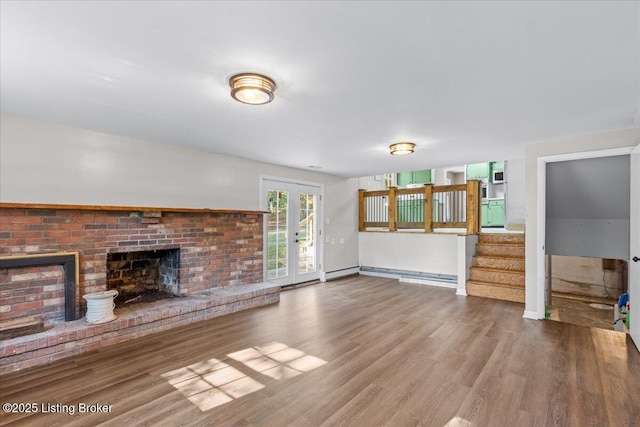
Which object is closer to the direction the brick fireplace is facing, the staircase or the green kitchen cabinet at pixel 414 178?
the staircase

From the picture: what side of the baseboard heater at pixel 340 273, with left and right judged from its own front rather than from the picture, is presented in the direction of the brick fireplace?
right

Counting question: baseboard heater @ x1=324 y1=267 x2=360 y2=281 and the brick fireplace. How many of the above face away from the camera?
0

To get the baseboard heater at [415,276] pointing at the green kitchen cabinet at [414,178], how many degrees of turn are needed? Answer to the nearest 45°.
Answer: approximately 135° to its right

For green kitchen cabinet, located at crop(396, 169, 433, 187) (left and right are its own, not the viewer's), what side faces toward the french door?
front

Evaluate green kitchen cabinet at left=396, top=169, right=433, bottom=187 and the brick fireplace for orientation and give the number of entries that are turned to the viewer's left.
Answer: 0

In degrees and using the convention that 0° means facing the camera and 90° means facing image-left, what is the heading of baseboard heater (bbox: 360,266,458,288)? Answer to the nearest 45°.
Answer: approximately 45°

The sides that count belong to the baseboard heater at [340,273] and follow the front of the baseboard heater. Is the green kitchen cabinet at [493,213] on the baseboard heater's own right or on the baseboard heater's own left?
on the baseboard heater's own left

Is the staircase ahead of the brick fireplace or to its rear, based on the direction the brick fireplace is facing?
ahead

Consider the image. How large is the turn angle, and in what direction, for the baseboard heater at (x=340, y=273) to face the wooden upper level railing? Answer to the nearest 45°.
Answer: approximately 45° to its left

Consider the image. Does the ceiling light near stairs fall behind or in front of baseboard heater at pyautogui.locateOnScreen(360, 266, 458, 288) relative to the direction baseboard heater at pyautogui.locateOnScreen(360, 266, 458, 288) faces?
in front

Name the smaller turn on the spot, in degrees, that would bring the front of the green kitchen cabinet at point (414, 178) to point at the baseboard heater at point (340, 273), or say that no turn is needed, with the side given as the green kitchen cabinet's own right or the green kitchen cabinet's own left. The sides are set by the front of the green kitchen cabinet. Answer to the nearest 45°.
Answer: approximately 45° to the green kitchen cabinet's own right

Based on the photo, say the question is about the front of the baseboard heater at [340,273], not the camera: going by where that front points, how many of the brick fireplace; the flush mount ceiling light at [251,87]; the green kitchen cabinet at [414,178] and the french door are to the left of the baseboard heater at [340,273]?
1

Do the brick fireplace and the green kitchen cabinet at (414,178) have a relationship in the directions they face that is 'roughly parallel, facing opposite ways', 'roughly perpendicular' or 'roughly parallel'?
roughly perpendicular

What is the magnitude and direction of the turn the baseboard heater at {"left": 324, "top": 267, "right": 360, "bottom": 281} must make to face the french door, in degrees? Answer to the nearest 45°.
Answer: approximately 90° to its right
